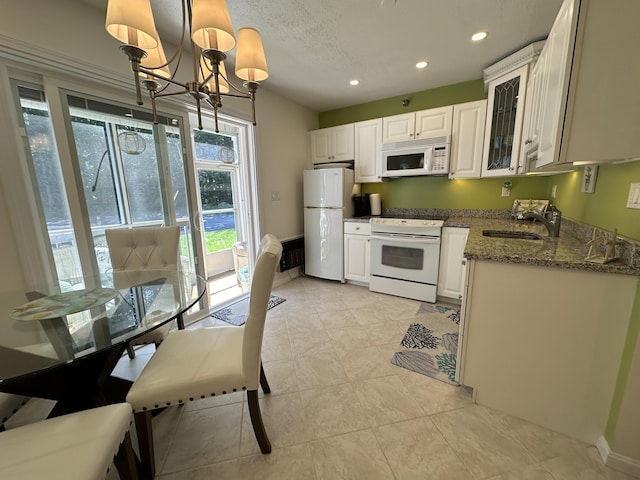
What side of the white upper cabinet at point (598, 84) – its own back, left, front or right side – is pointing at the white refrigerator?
front

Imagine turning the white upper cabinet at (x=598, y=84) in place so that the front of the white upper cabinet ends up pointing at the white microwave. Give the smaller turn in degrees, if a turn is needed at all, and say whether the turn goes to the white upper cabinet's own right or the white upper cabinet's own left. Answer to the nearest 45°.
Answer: approximately 45° to the white upper cabinet's own right

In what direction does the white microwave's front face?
toward the camera

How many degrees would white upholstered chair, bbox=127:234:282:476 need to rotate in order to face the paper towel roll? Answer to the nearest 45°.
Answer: approximately 135° to its right

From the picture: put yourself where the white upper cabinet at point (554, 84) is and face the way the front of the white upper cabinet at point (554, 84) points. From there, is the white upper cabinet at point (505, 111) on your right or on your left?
on your right

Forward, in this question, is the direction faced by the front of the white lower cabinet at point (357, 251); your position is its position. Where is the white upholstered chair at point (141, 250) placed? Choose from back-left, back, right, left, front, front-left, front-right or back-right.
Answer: front

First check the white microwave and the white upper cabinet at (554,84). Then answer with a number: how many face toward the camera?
1

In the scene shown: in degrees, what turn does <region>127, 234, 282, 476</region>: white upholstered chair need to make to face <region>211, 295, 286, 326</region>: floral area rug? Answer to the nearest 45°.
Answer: approximately 90° to its right

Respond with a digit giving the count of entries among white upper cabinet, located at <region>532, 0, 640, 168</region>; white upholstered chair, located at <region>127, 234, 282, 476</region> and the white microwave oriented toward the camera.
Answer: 1

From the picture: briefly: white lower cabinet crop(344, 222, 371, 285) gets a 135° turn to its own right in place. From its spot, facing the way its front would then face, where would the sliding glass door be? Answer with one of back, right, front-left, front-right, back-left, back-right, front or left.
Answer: back-left

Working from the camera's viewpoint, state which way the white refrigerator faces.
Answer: facing the viewer and to the left of the viewer

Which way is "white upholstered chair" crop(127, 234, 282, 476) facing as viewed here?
to the viewer's left

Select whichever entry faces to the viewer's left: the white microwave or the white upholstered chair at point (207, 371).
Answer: the white upholstered chair

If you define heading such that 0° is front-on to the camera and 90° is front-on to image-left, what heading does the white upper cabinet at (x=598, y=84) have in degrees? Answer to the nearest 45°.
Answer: approximately 90°

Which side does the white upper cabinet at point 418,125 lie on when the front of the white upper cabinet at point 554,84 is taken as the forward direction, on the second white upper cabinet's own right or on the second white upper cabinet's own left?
on the second white upper cabinet's own right
